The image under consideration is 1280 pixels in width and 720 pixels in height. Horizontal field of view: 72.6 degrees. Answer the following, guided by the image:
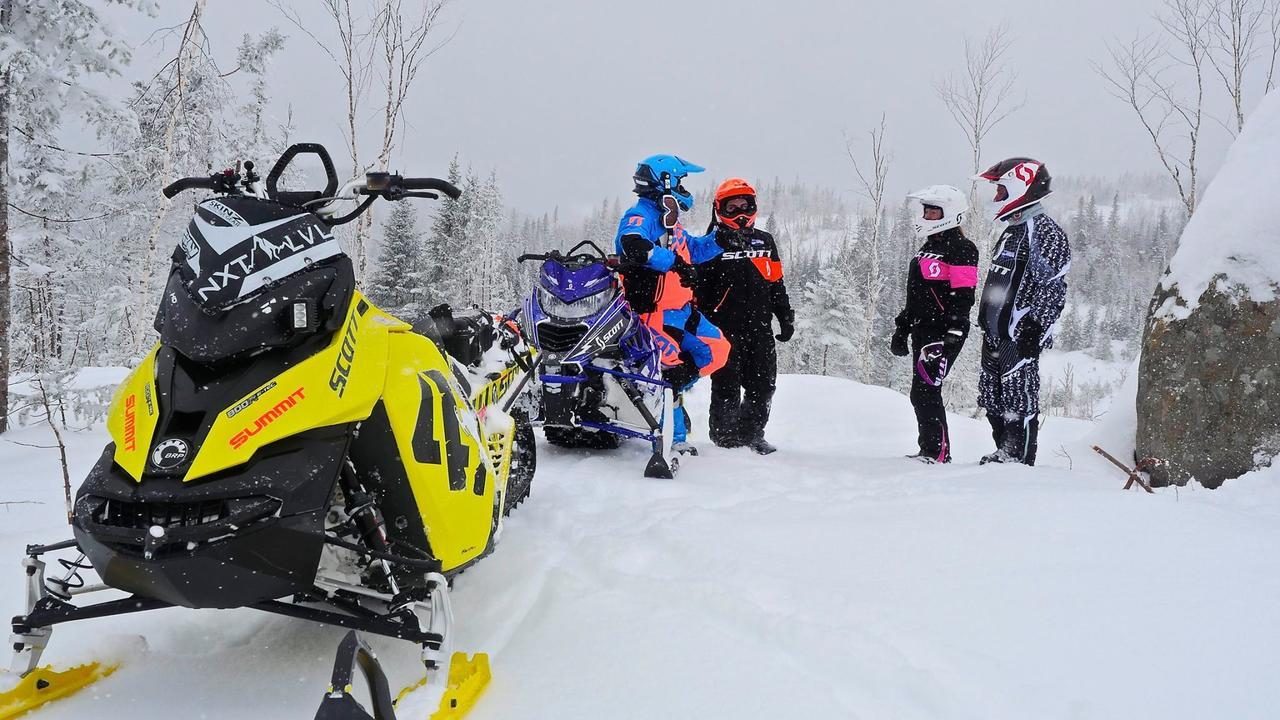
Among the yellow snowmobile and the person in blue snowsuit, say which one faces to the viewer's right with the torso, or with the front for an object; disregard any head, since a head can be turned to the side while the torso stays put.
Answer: the person in blue snowsuit

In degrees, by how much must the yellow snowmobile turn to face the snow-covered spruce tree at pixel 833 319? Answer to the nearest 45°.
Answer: approximately 180°

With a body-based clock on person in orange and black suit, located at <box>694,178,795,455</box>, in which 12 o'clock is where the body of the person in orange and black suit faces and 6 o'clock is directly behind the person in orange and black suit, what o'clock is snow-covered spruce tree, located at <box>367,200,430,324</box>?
The snow-covered spruce tree is roughly at 5 o'clock from the person in orange and black suit.

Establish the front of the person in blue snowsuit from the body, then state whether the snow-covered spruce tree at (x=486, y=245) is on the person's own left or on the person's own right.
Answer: on the person's own left

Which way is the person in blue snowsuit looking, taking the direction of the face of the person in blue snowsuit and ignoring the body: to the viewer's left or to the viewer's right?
to the viewer's right

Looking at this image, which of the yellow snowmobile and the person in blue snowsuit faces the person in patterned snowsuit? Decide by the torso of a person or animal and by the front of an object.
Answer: the person in blue snowsuit

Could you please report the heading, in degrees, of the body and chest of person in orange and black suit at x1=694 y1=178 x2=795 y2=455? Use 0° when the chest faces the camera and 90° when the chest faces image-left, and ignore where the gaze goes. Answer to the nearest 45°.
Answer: approximately 0°

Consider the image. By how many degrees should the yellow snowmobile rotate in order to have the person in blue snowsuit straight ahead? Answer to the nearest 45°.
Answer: approximately 180°

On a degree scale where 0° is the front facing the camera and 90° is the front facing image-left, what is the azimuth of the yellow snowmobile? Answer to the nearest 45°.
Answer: approximately 45°

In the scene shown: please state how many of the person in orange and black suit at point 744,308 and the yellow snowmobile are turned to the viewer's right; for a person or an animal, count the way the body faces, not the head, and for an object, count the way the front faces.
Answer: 0

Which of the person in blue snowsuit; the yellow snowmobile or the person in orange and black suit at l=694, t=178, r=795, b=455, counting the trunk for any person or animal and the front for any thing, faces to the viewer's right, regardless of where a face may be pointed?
the person in blue snowsuit

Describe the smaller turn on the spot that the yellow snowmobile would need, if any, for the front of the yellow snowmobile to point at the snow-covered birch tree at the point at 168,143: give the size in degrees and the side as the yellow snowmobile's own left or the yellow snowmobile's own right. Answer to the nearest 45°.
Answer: approximately 135° to the yellow snowmobile's own right

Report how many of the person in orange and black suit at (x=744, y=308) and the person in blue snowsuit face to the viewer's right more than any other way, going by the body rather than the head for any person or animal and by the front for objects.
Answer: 1

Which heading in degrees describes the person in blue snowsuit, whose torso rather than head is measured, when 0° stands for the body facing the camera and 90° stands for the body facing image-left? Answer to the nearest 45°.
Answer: approximately 270°
